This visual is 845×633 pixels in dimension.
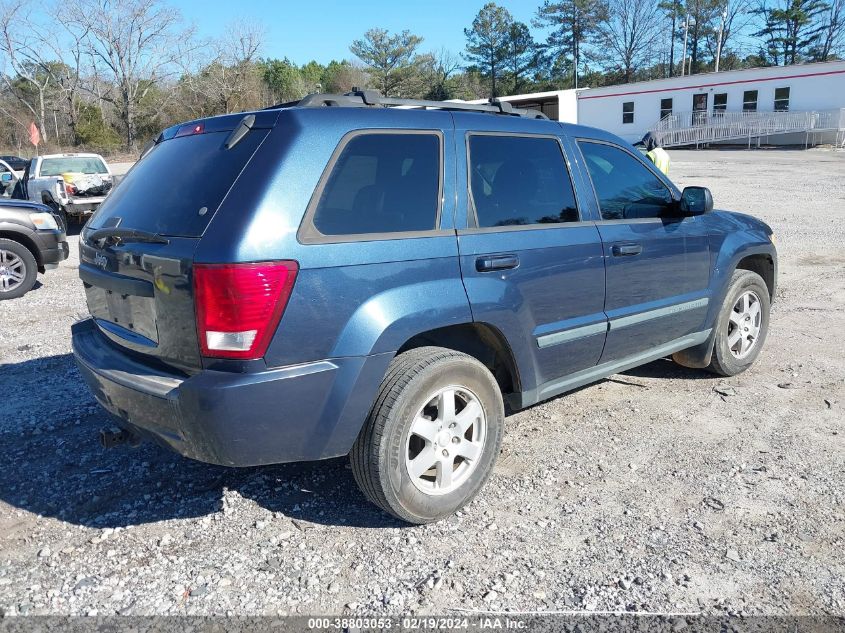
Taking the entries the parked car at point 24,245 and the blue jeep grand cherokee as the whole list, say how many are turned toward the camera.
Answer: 0

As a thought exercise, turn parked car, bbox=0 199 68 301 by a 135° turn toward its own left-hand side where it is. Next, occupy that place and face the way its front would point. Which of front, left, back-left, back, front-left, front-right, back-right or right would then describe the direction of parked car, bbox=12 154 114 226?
front-right

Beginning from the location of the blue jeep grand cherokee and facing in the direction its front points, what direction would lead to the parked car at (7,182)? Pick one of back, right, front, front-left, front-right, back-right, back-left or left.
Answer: left

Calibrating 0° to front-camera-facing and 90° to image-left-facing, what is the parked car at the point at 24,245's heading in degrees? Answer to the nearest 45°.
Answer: approximately 270°

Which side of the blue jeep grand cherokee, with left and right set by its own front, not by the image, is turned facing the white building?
front

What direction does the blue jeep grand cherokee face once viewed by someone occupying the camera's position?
facing away from the viewer and to the right of the viewer

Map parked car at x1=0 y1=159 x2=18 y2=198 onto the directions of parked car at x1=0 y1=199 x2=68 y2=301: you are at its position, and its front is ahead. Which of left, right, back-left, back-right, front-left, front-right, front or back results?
left

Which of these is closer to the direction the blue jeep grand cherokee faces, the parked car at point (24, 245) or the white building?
the white building
